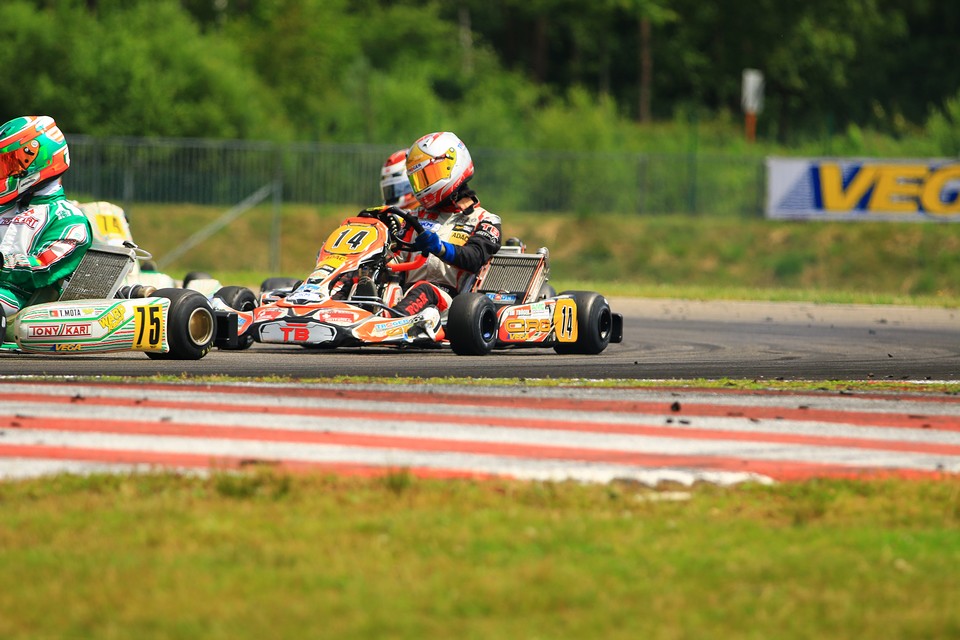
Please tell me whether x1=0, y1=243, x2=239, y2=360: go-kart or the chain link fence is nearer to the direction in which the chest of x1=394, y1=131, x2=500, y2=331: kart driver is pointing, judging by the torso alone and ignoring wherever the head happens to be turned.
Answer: the go-kart

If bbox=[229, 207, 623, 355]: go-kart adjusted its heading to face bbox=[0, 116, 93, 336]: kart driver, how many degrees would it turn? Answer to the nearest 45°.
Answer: approximately 45° to its right

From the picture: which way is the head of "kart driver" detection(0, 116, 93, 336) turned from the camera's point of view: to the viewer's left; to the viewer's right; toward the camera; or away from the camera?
to the viewer's left
